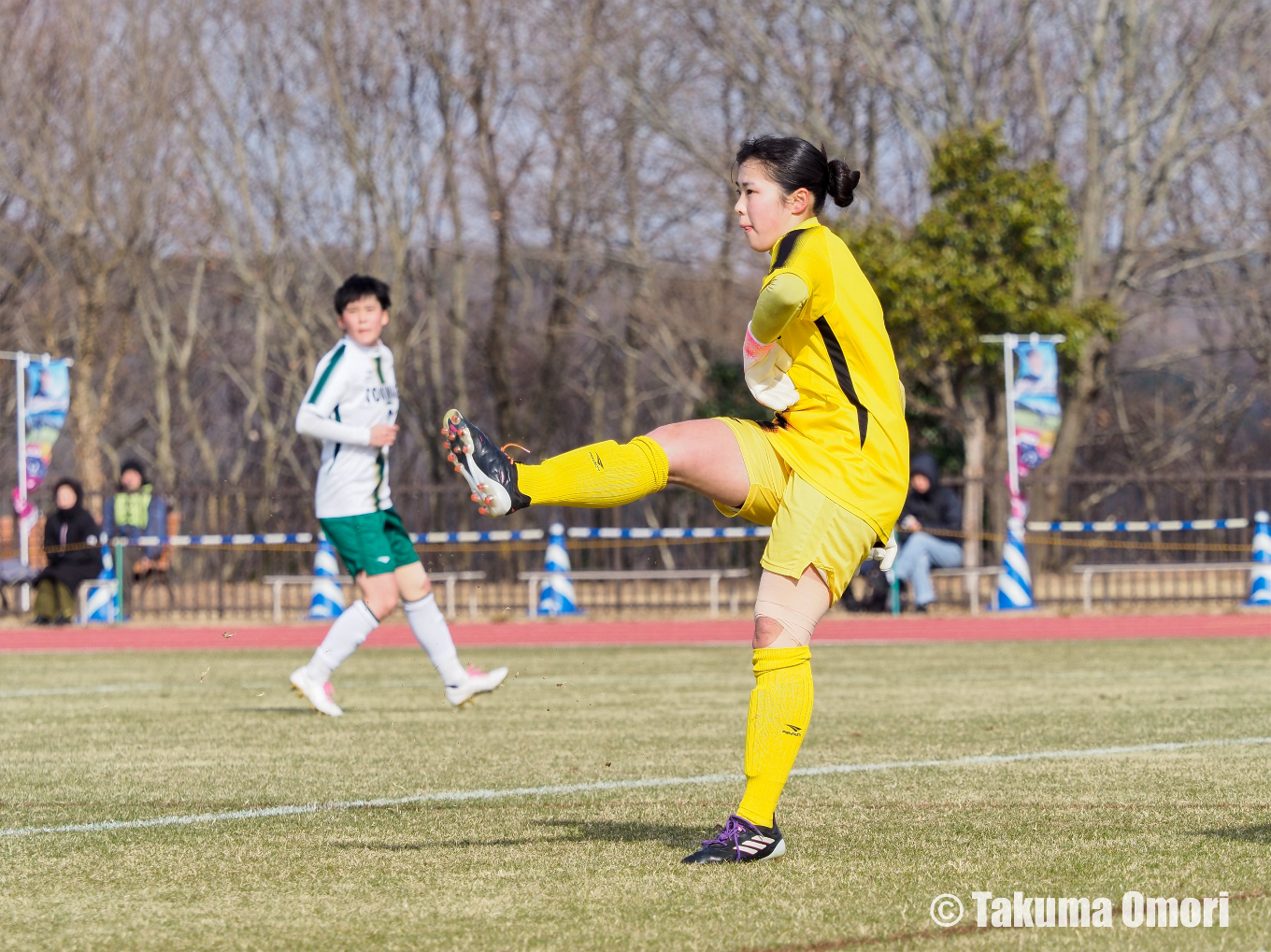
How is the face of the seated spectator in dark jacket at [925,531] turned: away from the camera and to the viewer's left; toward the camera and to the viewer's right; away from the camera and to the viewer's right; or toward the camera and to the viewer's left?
toward the camera and to the viewer's left

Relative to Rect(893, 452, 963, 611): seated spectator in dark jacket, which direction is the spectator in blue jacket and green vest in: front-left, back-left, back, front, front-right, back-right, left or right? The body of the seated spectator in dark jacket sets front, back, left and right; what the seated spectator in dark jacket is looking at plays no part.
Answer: front-right

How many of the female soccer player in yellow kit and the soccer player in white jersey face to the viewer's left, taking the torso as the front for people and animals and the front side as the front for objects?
1

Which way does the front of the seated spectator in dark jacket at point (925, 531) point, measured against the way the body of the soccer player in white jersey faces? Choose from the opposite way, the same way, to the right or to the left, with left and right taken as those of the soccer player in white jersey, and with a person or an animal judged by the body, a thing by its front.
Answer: to the right

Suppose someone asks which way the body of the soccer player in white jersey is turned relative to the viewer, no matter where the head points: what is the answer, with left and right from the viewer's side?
facing the viewer and to the right of the viewer

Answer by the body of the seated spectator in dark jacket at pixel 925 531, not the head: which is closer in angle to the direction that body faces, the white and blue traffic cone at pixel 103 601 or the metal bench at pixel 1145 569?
the white and blue traffic cone

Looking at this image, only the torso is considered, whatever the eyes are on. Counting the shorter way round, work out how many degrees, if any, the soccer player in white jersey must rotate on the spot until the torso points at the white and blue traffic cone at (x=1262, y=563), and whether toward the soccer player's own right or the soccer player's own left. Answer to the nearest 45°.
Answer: approximately 90° to the soccer player's own left

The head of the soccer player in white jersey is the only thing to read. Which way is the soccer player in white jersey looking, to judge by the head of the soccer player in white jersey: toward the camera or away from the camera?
toward the camera

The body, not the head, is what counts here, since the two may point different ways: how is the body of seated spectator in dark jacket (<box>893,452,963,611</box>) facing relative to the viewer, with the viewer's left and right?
facing the viewer and to the left of the viewer

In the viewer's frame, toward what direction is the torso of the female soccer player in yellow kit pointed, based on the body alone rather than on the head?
to the viewer's left

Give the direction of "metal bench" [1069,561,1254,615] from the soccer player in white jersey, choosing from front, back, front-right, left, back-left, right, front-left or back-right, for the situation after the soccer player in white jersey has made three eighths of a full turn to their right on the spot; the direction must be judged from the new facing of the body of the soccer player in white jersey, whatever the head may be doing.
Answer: back-right

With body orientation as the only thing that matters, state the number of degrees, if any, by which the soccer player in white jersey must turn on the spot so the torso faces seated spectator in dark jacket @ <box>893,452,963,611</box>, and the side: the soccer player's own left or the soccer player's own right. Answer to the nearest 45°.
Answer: approximately 90° to the soccer player's own left

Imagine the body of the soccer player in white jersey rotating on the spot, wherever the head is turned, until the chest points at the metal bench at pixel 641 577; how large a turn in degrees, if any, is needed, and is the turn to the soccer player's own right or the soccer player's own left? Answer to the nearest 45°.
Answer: approximately 135° to the soccer player's own left

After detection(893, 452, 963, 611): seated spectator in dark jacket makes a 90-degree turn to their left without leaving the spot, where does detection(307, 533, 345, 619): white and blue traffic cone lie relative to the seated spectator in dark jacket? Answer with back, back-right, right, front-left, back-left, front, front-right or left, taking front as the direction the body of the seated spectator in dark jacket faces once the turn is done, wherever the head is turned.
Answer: back-right

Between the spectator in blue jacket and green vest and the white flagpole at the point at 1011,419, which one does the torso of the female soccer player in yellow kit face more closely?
the spectator in blue jacket and green vest

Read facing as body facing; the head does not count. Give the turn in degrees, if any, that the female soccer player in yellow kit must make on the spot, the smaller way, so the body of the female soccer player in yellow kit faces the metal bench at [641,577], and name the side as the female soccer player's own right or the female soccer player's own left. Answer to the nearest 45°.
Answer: approximately 90° to the female soccer player's own right

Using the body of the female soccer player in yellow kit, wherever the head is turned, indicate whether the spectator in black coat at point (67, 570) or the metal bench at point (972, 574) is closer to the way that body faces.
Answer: the spectator in black coat
